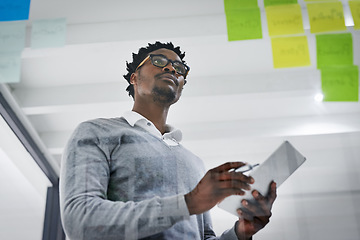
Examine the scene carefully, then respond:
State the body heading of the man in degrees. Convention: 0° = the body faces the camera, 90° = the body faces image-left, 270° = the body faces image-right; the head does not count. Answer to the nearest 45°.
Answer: approximately 315°

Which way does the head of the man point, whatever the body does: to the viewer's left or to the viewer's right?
to the viewer's right
